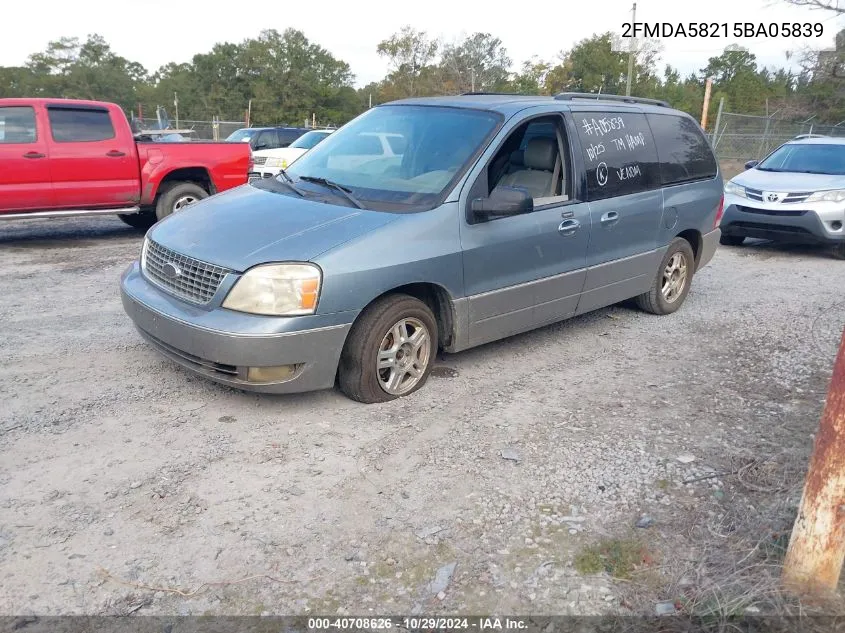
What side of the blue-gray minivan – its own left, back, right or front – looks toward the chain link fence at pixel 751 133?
back

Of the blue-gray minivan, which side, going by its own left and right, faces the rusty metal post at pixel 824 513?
left

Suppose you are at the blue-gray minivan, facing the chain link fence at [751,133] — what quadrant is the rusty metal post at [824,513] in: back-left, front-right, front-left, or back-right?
back-right

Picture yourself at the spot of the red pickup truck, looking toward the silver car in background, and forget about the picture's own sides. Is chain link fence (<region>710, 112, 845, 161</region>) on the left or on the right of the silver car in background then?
left

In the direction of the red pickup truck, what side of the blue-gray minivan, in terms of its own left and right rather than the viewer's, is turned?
right

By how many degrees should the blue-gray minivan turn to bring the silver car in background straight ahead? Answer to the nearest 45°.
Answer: approximately 180°

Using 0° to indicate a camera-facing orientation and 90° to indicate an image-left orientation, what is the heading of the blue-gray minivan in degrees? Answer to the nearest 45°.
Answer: approximately 45°
